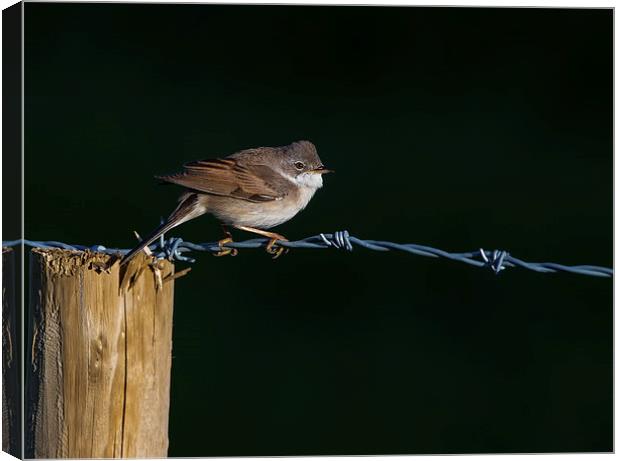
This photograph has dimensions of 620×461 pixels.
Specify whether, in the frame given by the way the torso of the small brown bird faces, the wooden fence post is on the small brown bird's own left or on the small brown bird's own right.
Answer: on the small brown bird's own right

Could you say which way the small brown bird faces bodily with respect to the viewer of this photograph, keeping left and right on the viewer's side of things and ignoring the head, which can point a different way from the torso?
facing to the right of the viewer
